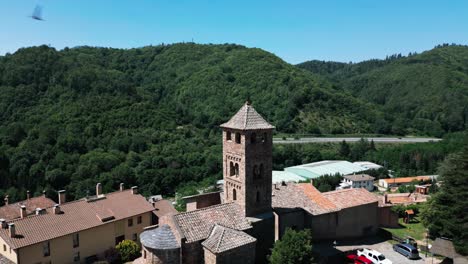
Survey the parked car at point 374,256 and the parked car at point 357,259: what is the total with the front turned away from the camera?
0

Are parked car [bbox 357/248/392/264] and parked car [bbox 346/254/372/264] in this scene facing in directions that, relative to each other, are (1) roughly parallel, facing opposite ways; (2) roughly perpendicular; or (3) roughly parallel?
roughly parallel

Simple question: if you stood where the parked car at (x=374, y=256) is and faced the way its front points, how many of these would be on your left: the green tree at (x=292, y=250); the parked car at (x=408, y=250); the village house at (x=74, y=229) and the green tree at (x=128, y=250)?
1

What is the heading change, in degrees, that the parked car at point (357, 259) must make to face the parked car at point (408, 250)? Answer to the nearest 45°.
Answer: approximately 90° to its left

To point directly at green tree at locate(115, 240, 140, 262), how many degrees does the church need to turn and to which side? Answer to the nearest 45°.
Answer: approximately 135° to its left

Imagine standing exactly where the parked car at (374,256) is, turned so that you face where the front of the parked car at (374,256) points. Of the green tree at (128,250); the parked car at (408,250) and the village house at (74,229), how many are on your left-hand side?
1

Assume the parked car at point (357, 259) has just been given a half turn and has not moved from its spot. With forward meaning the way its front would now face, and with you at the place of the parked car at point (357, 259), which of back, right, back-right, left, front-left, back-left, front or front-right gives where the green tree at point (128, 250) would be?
front-left

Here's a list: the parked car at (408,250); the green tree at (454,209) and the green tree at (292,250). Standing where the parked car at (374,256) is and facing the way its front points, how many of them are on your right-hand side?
1

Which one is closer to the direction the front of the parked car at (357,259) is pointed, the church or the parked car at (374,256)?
the parked car

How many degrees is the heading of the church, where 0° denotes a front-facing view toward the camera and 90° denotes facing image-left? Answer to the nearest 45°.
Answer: approximately 225°
